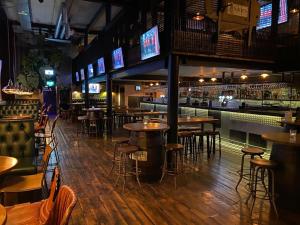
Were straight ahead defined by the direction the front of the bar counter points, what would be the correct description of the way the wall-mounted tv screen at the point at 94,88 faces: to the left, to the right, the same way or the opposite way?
to the left

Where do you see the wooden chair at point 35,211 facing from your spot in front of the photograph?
facing to the left of the viewer

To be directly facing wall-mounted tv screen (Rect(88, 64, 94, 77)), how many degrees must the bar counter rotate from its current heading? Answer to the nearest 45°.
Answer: approximately 90° to its right

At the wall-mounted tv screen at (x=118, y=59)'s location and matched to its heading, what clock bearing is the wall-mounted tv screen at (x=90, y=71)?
the wall-mounted tv screen at (x=90, y=71) is roughly at 4 o'clock from the wall-mounted tv screen at (x=118, y=59).

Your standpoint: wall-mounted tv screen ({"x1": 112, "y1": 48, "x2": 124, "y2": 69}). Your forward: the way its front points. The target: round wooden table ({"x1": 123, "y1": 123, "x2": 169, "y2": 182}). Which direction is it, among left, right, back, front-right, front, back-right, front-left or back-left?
front-left

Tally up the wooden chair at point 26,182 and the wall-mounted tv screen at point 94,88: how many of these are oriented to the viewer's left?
1

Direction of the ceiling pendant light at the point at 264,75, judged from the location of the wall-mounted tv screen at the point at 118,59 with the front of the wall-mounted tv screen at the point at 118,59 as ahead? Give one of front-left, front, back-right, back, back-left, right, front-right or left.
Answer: back-left

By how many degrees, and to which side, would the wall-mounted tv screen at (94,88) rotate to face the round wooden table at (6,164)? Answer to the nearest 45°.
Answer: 0° — it already faces it

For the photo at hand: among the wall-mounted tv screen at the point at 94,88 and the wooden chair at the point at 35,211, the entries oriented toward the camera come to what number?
1

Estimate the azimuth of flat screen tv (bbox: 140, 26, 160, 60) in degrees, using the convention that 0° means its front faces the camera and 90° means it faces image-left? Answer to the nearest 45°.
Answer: approximately 45°
